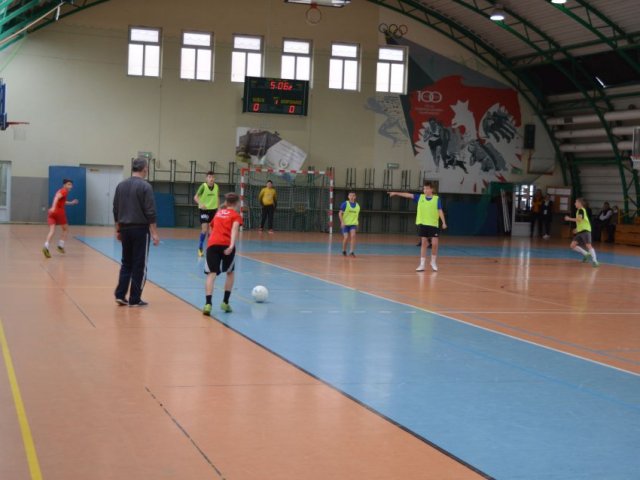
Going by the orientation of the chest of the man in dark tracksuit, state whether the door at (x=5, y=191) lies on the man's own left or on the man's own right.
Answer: on the man's own left

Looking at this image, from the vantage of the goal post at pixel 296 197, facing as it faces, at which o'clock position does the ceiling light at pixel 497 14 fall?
The ceiling light is roughly at 10 o'clock from the goal post.

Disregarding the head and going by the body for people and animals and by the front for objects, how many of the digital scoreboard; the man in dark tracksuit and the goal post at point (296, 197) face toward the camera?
2

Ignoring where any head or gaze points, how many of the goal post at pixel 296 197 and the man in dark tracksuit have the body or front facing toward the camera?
1

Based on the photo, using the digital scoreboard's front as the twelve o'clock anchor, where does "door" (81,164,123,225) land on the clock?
The door is roughly at 3 o'clock from the digital scoreboard.

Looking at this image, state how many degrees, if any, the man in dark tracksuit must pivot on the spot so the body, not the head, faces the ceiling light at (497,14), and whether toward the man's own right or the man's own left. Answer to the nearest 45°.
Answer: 0° — they already face it

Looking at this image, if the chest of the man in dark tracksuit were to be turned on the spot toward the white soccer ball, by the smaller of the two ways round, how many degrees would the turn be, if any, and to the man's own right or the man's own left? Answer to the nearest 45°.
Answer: approximately 45° to the man's own right

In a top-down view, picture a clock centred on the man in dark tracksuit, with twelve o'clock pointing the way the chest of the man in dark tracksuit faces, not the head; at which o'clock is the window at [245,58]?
The window is roughly at 11 o'clock from the man in dark tracksuit.

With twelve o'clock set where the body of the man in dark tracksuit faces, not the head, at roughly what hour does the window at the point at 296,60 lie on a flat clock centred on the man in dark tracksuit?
The window is roughly at 11 o'clock from the man in dark tracksuit.

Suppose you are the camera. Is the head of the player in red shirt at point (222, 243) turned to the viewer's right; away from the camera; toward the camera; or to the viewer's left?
away from the camera

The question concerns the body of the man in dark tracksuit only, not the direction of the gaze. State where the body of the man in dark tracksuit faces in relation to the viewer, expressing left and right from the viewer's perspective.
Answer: facing away from the viewer and to the right of the viewer

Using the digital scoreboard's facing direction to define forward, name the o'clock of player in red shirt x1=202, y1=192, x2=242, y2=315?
The player in red shirt is roughly at 12 o'clock from the digital scoreboard.
